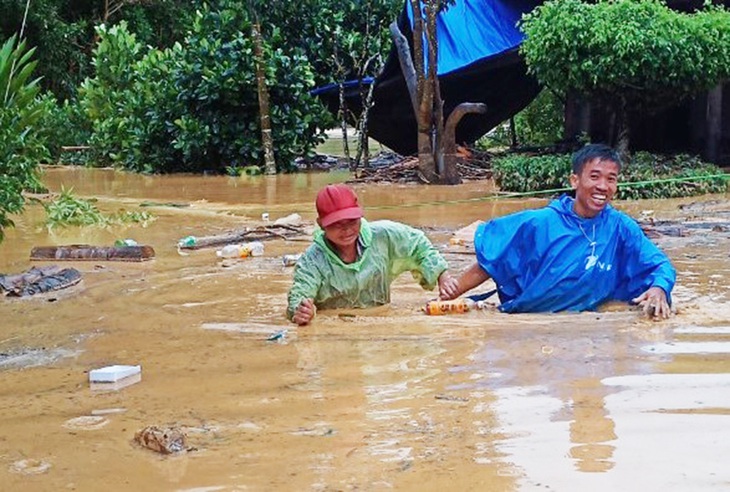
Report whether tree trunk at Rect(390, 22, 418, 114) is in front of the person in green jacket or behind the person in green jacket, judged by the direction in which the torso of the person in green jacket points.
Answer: behind

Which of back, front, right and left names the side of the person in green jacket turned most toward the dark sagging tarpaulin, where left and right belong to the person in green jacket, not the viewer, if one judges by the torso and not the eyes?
back

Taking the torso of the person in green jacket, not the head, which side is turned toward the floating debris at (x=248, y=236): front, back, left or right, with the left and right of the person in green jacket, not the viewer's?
back

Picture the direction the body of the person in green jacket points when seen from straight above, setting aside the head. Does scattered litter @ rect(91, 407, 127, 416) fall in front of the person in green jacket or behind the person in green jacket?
in front

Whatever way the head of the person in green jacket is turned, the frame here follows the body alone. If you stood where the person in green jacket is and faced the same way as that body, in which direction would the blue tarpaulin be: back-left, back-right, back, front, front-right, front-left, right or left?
back

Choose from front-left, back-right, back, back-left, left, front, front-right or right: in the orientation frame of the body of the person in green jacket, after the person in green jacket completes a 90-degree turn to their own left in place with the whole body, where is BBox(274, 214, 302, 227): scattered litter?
left

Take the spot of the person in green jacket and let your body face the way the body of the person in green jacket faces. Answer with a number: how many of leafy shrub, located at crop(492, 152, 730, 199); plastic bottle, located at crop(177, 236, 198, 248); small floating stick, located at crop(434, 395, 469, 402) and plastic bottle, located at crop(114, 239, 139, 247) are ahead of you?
1

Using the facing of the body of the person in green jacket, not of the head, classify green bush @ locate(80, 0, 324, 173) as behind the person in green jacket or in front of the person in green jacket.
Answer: behind

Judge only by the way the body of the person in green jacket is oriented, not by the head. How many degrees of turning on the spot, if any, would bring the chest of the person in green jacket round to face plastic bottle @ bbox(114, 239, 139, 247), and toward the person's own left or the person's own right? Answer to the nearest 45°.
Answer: approximately 135° to the person's own right

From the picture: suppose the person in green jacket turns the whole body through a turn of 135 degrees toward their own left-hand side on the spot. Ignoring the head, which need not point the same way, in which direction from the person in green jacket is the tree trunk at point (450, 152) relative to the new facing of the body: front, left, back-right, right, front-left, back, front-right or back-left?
front-left

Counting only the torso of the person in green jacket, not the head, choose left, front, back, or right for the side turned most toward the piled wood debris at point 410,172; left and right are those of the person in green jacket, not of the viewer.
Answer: back

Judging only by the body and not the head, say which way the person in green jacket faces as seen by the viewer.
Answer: toward the camera

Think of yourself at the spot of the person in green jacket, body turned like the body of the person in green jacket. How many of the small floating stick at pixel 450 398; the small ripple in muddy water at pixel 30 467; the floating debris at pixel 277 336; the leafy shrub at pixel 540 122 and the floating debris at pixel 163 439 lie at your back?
1

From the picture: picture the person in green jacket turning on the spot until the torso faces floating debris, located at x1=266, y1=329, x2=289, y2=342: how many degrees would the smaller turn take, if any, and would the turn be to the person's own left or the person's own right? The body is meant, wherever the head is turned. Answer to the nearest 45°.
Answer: approximately 45° to the person's own right

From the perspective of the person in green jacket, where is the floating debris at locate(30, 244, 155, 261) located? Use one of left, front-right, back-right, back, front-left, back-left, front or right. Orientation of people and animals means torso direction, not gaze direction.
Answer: back-right

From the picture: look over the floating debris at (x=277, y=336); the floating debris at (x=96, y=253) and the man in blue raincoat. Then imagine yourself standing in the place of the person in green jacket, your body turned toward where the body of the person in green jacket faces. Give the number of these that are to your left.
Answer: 1

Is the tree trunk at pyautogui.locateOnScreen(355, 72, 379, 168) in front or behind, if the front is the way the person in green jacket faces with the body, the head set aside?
behind

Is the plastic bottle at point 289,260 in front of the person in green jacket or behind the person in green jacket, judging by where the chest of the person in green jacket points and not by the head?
behind
